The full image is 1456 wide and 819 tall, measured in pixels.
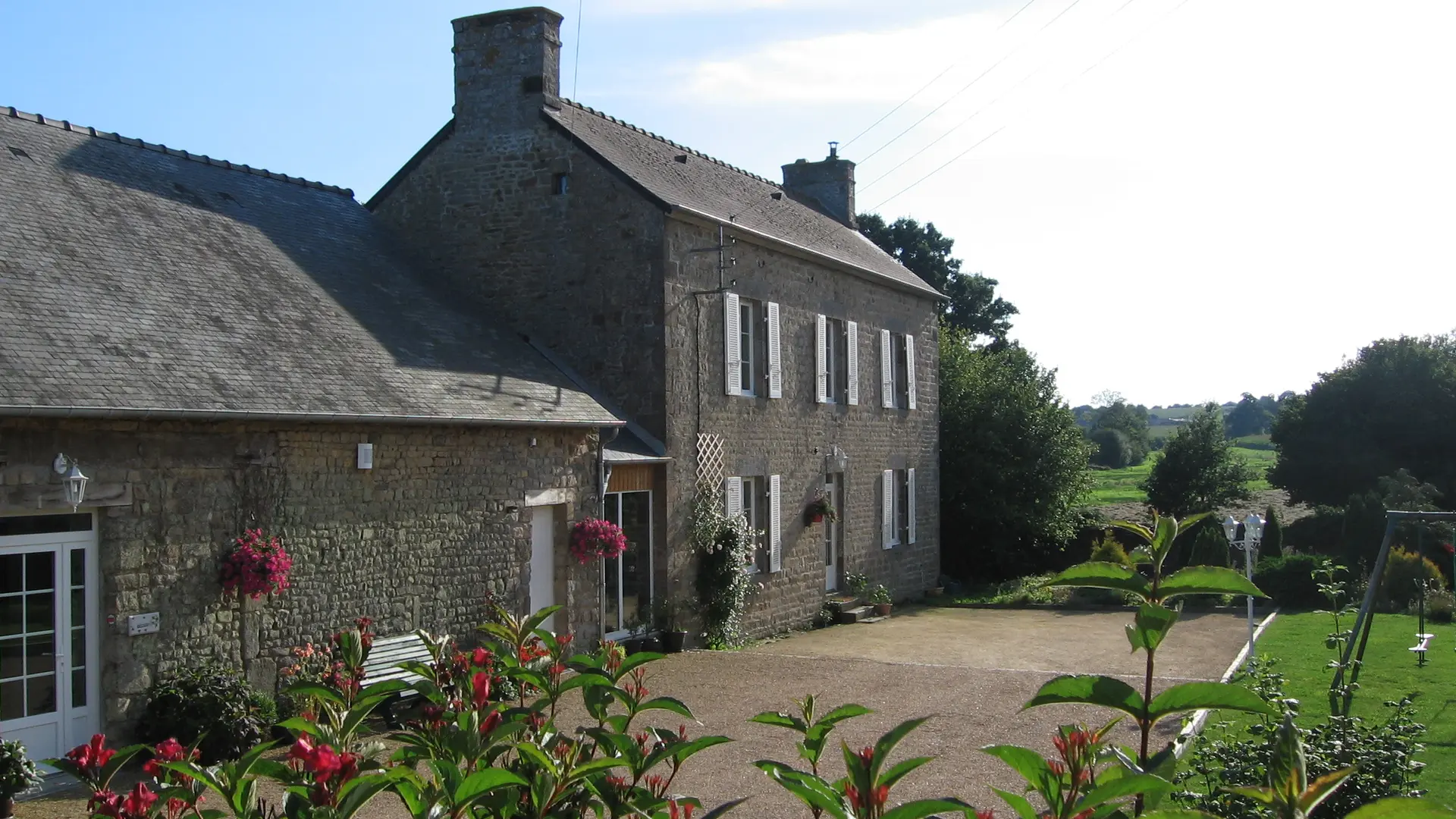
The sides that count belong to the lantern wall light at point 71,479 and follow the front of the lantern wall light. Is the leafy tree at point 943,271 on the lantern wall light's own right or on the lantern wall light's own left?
on the lantern wall light's own left

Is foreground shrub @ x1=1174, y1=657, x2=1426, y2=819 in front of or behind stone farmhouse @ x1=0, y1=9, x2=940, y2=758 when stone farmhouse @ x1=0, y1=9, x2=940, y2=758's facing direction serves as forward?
in front

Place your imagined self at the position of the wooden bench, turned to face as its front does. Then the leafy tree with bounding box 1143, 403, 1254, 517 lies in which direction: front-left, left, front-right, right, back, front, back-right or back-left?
left

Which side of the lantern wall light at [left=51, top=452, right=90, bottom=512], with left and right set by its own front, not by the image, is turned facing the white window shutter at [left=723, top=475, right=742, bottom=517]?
left

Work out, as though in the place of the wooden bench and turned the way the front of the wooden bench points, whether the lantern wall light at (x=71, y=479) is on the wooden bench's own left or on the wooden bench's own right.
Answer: on the wooden bench's own right

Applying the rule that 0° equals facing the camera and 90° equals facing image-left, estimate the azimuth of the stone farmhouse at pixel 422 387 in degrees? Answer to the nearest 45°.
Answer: approximately 315°

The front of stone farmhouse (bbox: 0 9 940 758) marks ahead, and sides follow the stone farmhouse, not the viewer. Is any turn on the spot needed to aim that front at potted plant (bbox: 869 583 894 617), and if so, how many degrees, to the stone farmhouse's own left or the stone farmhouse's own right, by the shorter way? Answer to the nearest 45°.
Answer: approximately 90° to the stone farmhouse's own left
